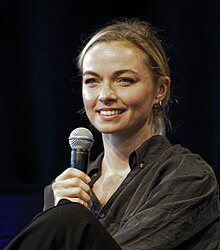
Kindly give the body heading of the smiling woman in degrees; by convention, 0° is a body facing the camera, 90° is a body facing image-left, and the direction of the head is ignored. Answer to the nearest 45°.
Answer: approximately 45°
